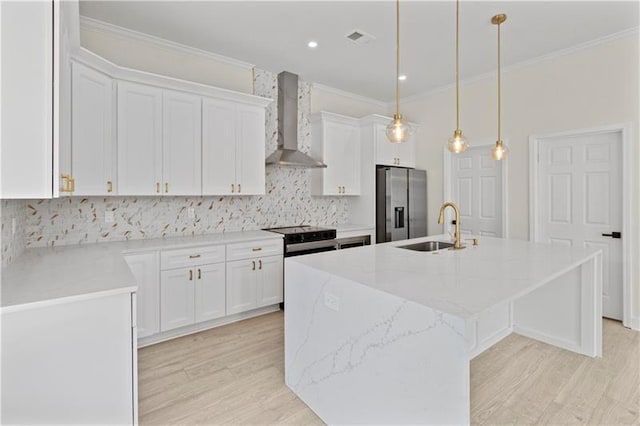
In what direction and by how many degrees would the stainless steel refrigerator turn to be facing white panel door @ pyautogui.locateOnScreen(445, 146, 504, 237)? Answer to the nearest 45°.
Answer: approximately 45° to its left

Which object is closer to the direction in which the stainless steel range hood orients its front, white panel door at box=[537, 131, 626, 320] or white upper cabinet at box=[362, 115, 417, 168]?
the white panel door

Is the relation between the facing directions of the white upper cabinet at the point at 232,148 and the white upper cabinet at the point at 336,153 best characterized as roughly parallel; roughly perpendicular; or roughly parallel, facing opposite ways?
roughly parallel

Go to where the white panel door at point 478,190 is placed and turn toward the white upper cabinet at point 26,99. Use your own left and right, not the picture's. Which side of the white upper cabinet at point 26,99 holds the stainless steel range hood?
right

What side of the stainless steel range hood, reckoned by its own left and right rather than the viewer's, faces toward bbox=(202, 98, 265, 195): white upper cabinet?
right

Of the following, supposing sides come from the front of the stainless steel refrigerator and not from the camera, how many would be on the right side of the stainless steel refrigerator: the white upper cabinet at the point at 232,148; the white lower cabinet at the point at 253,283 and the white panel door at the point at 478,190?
2

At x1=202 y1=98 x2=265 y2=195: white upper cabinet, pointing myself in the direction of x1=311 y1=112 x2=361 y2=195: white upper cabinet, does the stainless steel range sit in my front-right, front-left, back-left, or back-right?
front-right

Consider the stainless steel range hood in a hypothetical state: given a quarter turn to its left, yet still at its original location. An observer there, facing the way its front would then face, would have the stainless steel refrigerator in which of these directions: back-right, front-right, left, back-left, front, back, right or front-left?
front-right

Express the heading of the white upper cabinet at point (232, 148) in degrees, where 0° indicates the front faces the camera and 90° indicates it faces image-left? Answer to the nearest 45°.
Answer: approximately 315°

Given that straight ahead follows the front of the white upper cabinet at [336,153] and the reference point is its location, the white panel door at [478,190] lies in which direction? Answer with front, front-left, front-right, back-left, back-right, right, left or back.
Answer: front-left

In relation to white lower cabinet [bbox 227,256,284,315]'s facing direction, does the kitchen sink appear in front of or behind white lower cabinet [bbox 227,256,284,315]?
in front

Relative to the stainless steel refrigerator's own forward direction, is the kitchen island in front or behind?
in front

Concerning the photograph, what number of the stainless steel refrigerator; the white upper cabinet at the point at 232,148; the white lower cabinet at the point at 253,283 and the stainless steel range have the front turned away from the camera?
0
